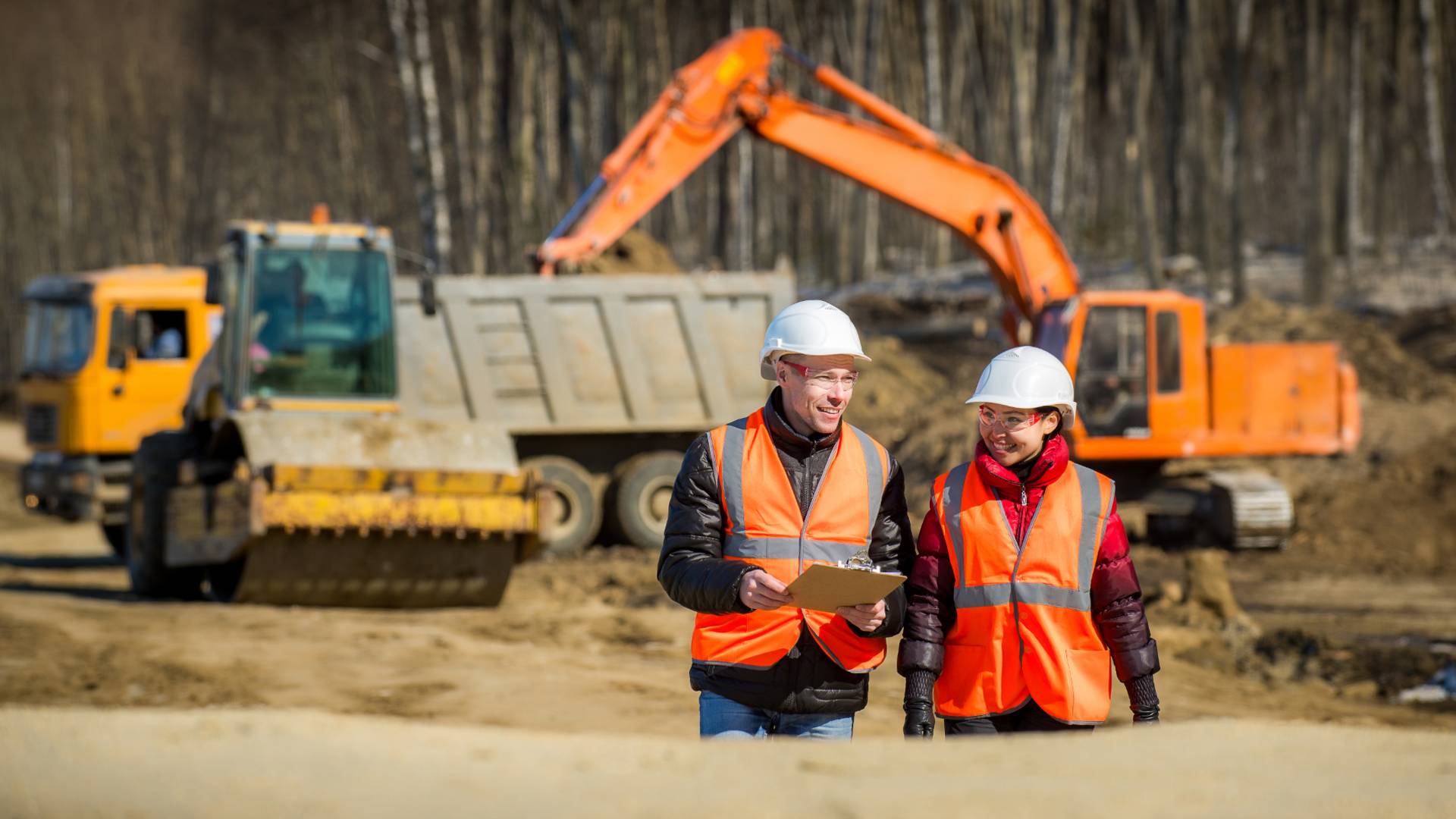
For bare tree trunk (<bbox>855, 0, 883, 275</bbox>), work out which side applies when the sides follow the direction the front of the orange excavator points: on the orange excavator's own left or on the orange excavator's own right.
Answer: on the orange excavator's own right

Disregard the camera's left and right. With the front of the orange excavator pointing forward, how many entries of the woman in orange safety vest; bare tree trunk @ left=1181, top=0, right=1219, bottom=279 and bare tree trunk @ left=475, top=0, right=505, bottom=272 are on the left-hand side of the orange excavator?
1

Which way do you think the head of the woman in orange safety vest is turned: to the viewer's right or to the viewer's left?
to the viewer's left

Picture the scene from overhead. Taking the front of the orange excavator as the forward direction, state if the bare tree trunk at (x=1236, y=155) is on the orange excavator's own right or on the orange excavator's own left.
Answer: on the orange excavator's own right

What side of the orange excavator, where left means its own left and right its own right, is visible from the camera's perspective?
left

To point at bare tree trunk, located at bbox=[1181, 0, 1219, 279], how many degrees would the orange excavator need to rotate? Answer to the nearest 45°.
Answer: approximately 90° to its right

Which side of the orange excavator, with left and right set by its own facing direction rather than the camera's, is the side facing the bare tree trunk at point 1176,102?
right

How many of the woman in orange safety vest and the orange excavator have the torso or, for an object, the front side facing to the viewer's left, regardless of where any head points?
1

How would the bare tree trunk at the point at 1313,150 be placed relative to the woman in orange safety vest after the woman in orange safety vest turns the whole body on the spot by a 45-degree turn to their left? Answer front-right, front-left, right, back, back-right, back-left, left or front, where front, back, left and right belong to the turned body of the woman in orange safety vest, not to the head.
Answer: back-left

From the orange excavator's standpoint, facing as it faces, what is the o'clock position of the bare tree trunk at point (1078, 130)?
The bare tree trunk is roughly at 3 o'clock from the orange excavator.

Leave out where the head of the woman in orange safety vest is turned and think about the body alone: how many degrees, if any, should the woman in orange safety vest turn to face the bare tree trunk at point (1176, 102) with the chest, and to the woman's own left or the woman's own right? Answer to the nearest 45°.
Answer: approximately 180°

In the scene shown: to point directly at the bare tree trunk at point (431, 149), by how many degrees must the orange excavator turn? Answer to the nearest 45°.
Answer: approximately 45° to its right

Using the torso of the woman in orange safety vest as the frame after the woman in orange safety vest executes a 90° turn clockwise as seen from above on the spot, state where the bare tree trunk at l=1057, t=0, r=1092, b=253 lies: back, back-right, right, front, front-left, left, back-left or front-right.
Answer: right

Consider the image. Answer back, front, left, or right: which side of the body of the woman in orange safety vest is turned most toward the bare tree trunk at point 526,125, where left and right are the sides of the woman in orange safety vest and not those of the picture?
back

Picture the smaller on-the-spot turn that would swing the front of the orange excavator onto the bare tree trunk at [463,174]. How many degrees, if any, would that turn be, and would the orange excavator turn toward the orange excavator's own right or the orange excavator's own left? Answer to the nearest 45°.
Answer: approximately 45° to the orange excavator's own right
